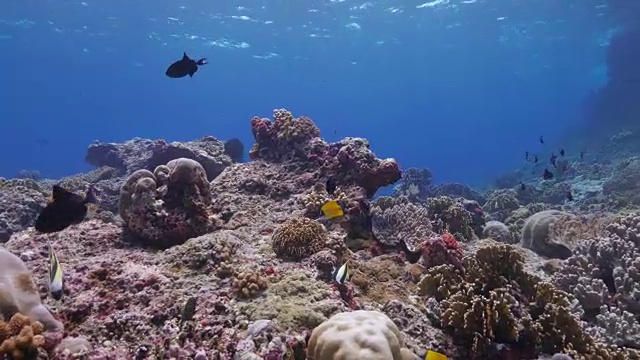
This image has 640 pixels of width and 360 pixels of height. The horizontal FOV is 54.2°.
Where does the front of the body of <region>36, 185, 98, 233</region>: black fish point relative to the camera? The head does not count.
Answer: to the viewer's left

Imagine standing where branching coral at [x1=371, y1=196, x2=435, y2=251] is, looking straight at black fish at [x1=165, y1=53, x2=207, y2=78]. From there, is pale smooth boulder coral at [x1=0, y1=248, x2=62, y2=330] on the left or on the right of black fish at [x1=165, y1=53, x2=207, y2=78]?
left

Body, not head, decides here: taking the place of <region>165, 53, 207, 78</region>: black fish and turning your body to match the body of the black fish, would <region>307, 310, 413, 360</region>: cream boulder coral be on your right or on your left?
on your left

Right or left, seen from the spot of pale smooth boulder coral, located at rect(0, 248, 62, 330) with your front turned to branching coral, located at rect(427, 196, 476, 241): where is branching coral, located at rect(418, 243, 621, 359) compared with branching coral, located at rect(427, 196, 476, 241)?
right

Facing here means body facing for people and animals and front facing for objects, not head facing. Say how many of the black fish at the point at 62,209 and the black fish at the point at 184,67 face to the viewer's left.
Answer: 2

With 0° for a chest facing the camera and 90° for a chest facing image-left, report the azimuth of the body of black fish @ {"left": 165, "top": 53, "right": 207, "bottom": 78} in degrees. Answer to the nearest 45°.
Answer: approximately 90°

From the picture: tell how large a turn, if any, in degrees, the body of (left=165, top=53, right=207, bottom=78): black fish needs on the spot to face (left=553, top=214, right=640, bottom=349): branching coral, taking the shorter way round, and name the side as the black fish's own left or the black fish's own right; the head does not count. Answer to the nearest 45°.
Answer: approximately 135° to the black fish's own left

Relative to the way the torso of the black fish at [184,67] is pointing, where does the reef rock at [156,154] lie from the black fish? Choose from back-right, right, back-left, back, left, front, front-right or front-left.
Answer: right
